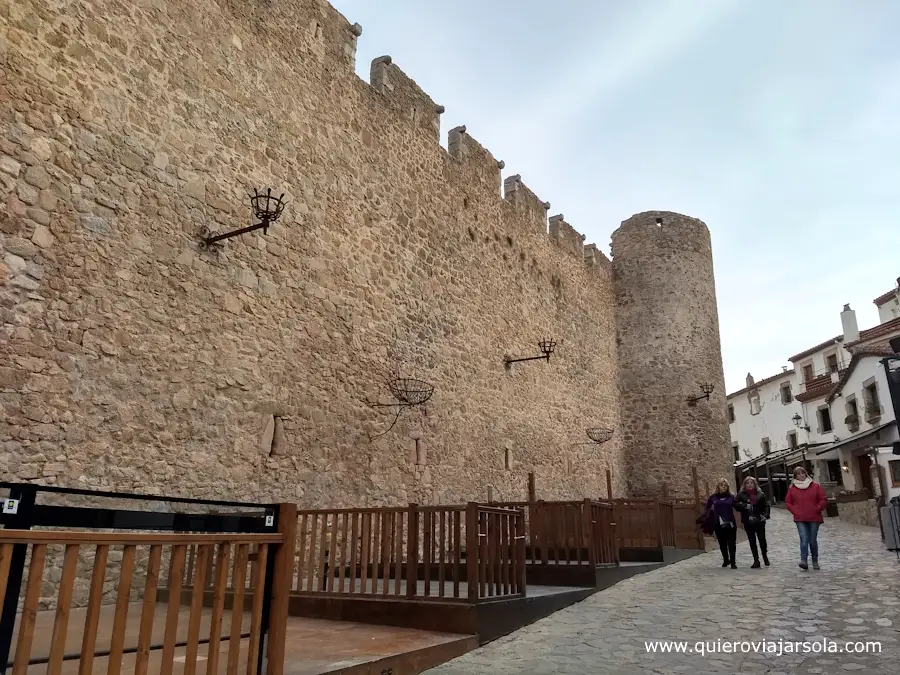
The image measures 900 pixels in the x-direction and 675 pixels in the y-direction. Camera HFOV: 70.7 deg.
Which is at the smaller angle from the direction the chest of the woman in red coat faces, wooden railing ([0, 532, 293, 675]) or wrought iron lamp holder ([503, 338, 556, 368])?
the wooden railing

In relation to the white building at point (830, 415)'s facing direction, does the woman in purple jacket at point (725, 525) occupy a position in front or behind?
in front

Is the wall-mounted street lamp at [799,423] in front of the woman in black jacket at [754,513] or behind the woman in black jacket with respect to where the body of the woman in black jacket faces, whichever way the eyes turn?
behind

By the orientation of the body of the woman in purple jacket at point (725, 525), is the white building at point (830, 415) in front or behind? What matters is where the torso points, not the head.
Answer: behind

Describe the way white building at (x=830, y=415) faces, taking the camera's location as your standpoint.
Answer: facing the viewer and to the left of the viewer

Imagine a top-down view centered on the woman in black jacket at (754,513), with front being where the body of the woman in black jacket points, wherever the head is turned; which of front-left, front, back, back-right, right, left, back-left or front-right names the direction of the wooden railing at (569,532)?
front-right

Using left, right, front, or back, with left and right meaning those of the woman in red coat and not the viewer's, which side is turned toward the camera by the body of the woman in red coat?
front

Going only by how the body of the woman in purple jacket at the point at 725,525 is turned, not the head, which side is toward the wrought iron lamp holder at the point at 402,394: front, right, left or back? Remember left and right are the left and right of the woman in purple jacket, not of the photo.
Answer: right

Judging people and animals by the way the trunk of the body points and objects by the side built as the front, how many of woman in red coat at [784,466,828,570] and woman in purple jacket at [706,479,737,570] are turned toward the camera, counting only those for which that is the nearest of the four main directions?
2

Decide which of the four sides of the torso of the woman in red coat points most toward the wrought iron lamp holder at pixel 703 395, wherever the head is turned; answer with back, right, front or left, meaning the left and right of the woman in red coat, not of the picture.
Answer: back

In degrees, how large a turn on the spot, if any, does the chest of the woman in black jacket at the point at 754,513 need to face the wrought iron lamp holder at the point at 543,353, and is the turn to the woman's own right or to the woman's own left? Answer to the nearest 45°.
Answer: approximately 135° to the woman's own right

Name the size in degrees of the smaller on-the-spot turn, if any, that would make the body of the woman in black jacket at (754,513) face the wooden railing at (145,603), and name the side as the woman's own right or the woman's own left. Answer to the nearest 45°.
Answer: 0° — they already face it

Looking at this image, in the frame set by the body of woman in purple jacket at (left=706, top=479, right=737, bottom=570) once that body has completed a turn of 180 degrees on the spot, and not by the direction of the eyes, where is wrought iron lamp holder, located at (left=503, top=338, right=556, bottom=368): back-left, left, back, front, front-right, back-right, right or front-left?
front-left

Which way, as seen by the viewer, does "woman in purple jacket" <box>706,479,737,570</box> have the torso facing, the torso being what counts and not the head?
toward the camera

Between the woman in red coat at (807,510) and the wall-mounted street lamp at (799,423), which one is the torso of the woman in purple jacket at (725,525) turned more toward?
the woman in red coat

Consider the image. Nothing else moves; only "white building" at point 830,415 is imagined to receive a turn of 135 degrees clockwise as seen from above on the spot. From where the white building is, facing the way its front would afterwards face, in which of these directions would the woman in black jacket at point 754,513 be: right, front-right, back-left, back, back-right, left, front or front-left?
back
